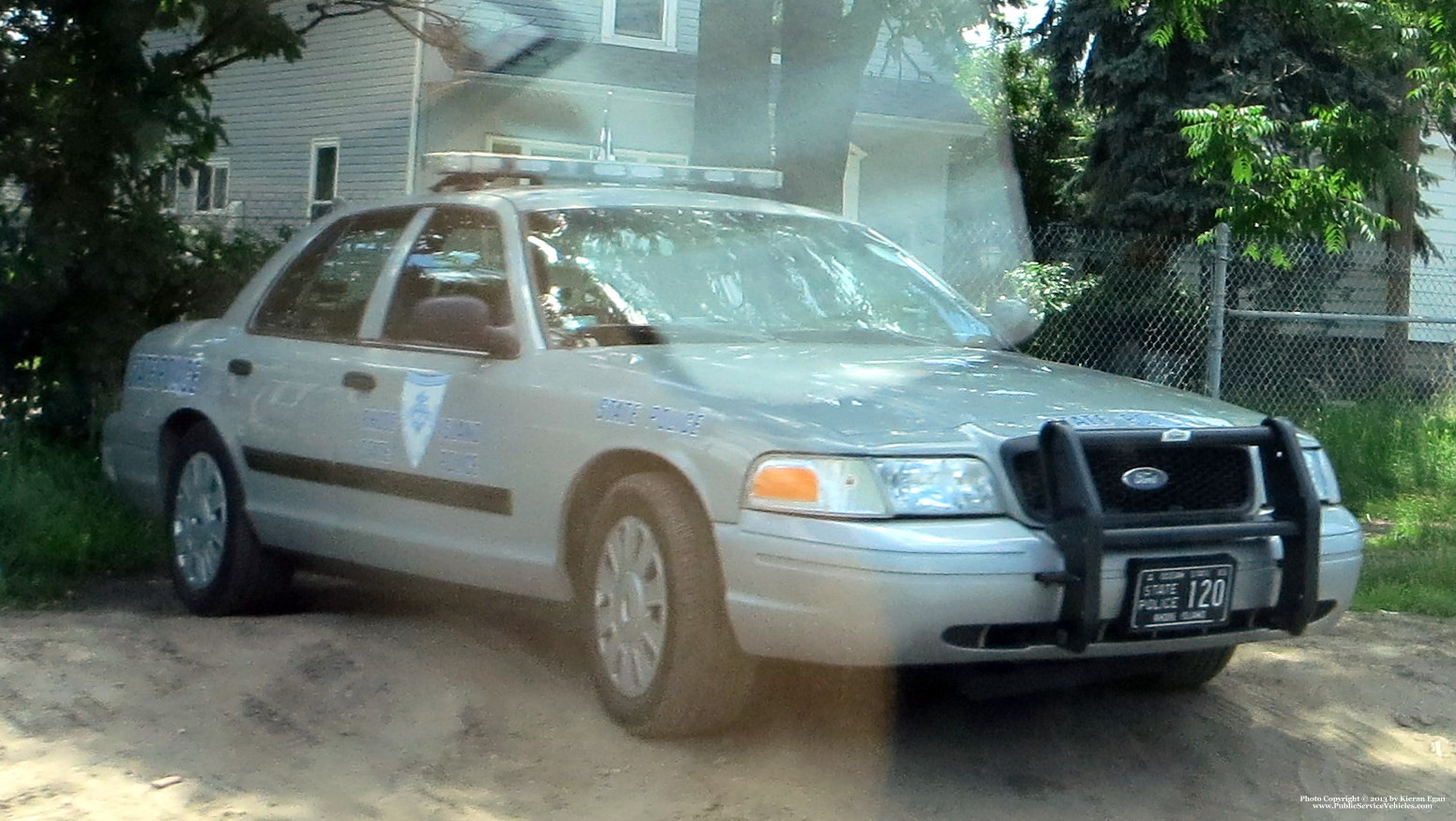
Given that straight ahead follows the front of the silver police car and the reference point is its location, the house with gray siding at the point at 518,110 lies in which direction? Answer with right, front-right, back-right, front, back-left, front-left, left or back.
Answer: back-left

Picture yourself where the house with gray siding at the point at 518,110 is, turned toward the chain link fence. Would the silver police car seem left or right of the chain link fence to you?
right

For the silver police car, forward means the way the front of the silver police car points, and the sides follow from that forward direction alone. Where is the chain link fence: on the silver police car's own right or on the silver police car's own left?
on the silver police car's own left

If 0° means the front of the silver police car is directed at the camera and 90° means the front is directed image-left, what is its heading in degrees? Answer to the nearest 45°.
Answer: approximately 315°

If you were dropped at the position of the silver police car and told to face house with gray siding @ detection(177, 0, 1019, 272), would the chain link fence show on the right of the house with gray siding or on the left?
right
